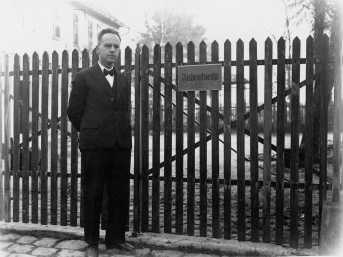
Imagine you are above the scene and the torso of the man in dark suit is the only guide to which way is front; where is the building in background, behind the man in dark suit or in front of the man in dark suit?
behind

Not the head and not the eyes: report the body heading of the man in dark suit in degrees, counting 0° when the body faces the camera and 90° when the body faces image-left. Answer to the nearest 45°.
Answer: approximately 315°
